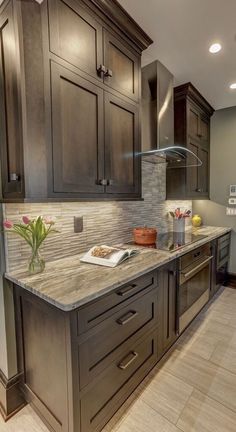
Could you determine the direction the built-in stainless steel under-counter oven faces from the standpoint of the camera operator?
facing the viewer and to the right of the viewer

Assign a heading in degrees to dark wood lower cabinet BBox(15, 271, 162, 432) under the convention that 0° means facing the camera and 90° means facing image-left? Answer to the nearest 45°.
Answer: approximately 315°

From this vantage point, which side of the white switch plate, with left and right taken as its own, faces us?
front

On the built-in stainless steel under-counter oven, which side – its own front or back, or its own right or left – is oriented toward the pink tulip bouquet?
right

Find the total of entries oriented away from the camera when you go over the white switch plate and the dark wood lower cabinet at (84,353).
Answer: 0

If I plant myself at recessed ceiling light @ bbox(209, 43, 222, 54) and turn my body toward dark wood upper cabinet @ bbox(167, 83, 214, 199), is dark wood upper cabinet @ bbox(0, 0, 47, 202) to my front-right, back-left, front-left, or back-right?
back-left

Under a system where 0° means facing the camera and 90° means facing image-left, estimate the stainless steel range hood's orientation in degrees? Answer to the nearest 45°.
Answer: approximately 315°

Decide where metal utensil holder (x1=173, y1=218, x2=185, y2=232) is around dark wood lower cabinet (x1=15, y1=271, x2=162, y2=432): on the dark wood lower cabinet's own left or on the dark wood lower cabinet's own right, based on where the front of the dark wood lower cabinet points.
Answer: on the dark wood lower cabinet's own left
